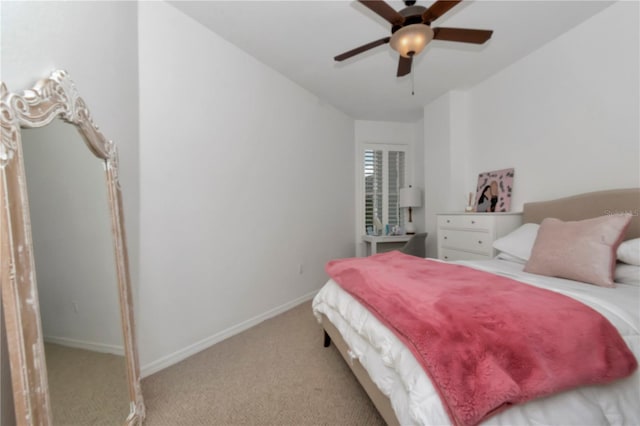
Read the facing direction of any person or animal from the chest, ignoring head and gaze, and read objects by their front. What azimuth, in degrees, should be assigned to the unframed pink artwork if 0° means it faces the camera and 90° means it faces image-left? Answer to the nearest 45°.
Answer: approximately 45°

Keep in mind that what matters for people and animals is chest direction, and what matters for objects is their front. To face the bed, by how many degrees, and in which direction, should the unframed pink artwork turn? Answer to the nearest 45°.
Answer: approximately 45° to its left

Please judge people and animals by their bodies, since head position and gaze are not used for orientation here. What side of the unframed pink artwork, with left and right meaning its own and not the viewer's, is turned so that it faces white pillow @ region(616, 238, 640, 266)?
left

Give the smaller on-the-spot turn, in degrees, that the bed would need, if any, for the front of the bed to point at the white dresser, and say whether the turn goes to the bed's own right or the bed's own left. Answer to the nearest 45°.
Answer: approximately 135° to the bed's own right

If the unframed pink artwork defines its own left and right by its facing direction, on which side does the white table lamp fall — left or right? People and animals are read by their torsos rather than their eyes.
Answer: on its right

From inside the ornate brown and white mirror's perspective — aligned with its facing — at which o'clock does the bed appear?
The bed is roughly at 12 o'clock from the ornate brown and white mirror.

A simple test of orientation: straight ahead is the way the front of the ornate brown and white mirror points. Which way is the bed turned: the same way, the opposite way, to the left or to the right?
the opposite way

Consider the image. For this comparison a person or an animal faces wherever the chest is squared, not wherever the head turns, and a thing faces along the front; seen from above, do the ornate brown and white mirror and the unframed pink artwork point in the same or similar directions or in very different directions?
very different directions

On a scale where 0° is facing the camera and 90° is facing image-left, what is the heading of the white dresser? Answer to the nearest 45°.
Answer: approximately 45°

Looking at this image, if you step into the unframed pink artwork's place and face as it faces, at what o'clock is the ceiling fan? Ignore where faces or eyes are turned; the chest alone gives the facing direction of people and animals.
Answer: The ceiling fan is roughly at 11 o'clock from the unframed pink artwork.
